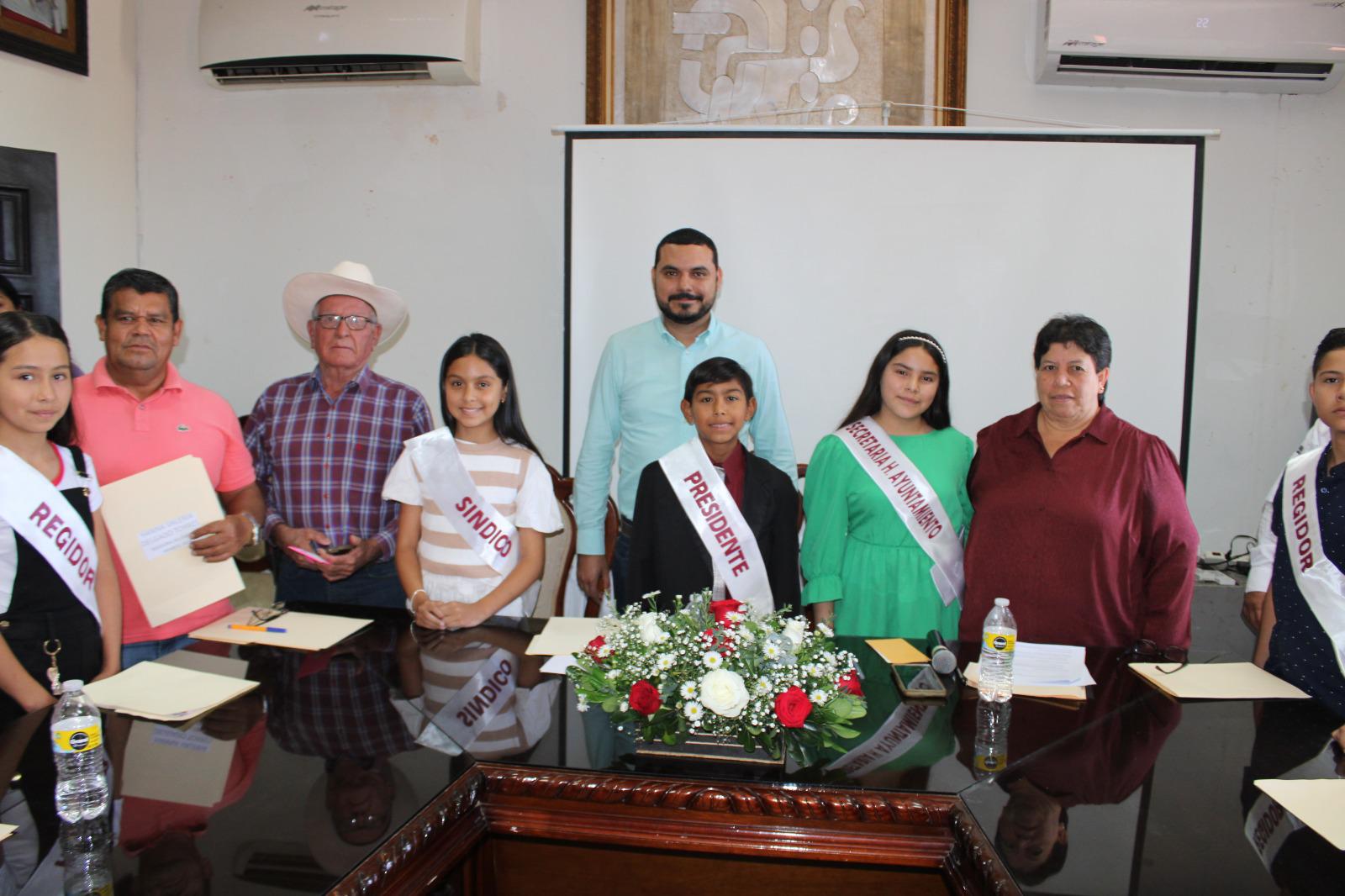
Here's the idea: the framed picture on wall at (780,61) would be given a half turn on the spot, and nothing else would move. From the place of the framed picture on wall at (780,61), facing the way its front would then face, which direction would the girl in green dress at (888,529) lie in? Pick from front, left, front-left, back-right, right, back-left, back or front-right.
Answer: back

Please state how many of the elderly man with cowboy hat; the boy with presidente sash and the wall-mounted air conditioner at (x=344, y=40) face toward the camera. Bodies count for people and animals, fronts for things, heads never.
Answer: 3

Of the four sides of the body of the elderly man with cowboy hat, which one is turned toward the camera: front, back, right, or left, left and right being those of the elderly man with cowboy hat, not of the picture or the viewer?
front

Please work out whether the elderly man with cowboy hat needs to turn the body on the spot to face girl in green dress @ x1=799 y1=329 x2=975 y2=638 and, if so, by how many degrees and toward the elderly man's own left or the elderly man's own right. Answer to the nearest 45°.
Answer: approximately 45° to the elderly man's own left

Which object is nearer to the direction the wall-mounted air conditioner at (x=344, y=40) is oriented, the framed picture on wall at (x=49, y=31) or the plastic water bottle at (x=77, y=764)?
the plastic water bottle

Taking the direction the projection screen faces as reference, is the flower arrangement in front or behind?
in front

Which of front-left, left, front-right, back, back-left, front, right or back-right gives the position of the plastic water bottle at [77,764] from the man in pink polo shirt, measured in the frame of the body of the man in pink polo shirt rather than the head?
front

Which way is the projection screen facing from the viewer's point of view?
toward the camera

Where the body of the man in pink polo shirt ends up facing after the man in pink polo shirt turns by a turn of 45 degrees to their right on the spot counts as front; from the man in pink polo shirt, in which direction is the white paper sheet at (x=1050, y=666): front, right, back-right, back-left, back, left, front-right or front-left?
left
